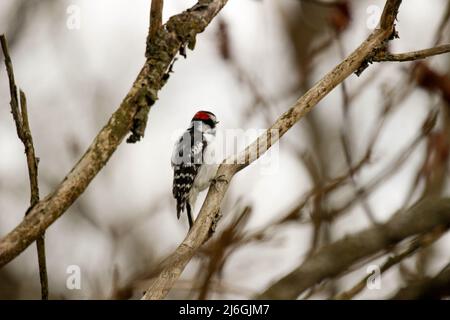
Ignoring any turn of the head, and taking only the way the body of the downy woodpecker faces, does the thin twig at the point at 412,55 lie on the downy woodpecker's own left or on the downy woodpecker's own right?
on the downy woodpecker's own right

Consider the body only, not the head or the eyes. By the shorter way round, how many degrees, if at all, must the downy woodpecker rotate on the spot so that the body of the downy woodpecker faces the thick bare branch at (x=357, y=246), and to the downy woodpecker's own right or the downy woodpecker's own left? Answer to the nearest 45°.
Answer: approximately 90° to the downy woodpecker's own right

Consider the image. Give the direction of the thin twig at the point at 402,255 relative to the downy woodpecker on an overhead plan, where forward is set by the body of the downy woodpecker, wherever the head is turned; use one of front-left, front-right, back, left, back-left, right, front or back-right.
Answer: right
